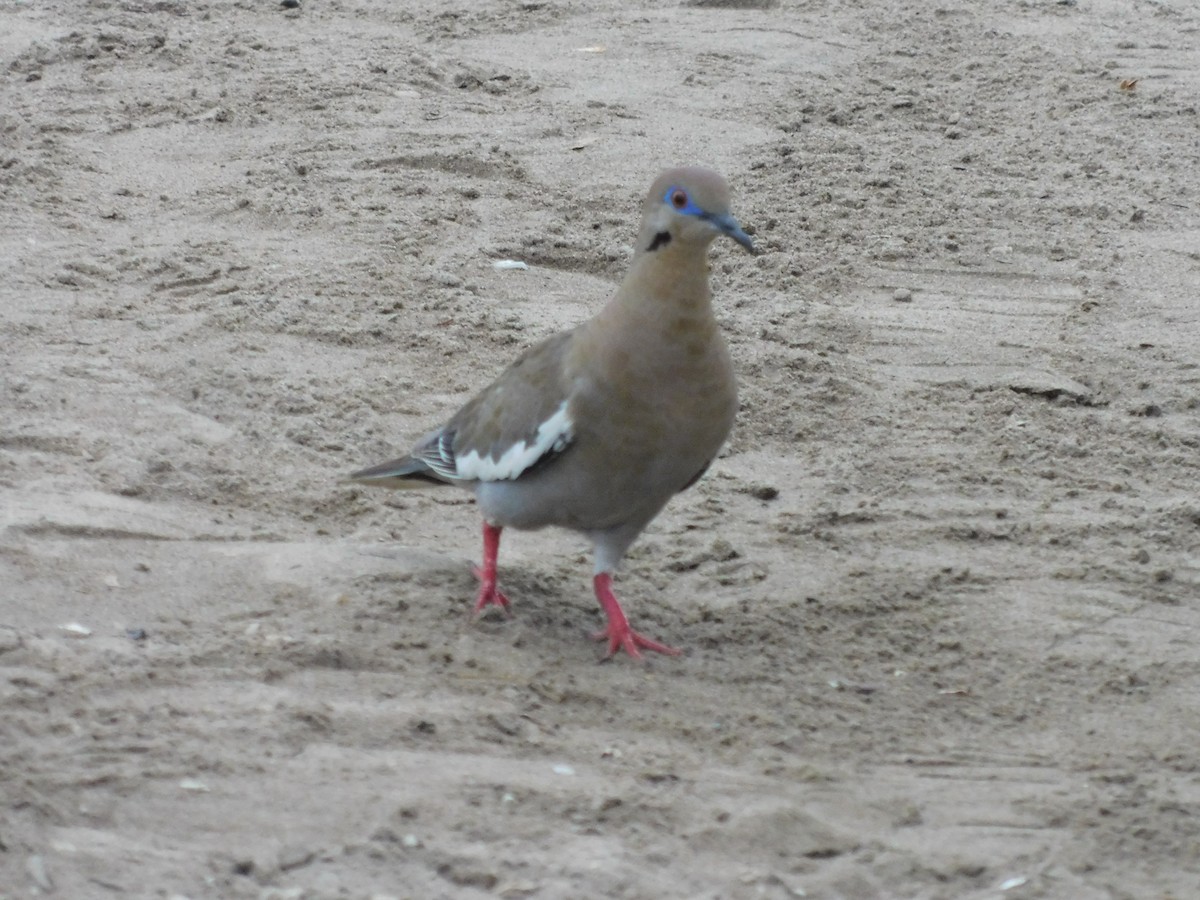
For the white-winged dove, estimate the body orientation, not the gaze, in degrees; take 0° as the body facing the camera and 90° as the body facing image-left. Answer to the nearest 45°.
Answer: approximately 315°

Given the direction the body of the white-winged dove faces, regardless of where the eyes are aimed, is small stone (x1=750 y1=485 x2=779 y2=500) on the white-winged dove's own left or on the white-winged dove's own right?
on the white-winged dove's own left
